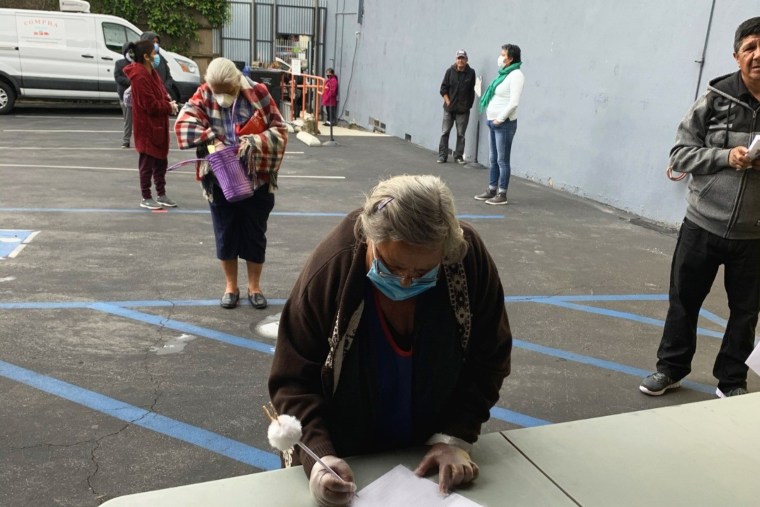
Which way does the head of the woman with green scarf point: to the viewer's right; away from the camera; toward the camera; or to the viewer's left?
to the viewer's left

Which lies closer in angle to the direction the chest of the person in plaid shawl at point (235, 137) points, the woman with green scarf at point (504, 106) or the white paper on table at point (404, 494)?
the white paper on table

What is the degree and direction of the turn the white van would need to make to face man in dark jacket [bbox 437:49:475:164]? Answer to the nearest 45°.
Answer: approximately 45° to its right

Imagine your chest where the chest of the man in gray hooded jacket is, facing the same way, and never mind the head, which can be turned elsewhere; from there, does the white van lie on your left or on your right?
on your right

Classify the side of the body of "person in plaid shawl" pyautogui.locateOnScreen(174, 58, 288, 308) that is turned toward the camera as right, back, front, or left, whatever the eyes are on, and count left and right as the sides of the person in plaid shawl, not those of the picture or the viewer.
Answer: front

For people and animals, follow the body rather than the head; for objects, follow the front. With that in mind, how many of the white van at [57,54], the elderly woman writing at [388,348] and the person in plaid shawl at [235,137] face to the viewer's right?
1

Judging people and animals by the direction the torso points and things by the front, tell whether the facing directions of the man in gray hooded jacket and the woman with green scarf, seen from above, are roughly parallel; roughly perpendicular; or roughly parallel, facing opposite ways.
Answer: roughly perpendicular

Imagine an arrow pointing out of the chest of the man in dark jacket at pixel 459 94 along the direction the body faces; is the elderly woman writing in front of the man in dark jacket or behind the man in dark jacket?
in front

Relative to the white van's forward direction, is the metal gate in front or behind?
in front

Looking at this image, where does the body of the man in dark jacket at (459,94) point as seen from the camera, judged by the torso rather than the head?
toward the camera

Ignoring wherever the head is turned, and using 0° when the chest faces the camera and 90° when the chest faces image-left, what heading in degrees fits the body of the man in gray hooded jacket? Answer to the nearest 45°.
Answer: approximately 0°
